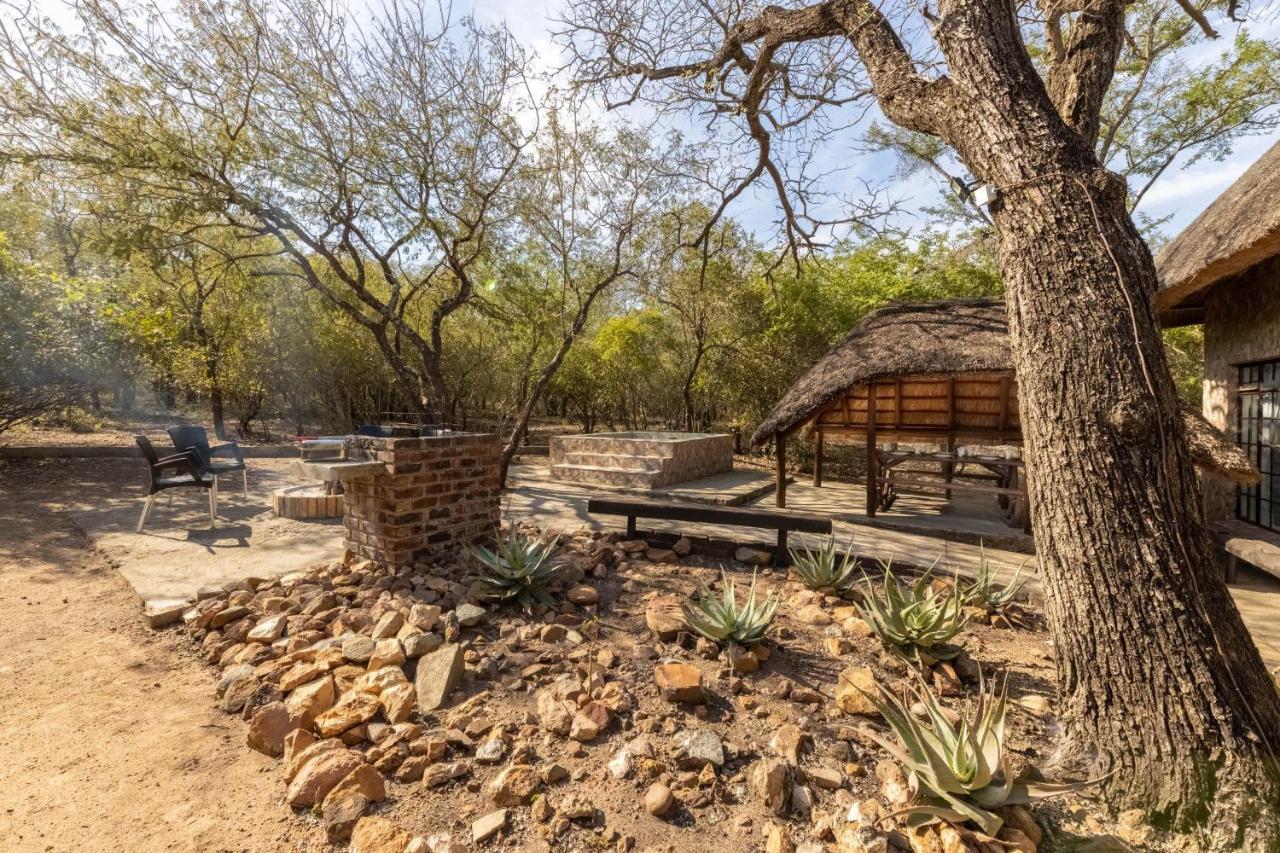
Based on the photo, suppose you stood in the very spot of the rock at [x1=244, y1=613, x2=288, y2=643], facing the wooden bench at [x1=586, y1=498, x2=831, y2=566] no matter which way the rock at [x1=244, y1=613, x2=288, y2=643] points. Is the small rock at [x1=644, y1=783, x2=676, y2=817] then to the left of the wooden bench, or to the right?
right

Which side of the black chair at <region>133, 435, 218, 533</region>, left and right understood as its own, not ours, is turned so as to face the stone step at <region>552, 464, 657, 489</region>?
front

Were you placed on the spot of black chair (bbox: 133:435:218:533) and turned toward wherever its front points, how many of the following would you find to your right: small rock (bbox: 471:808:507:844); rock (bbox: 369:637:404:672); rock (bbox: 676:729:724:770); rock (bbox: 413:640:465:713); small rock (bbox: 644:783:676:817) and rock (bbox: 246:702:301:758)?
6

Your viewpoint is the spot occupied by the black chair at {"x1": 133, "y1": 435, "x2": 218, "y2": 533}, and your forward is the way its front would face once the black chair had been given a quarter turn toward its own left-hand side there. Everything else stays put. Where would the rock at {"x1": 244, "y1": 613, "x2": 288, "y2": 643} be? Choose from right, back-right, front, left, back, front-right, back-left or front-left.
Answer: back

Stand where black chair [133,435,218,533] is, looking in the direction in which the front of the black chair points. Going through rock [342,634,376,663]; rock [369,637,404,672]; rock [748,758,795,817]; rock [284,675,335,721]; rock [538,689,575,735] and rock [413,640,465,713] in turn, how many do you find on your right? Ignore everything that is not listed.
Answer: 6

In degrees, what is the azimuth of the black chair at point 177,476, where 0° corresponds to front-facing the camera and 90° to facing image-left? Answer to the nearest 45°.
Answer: approximately 270°

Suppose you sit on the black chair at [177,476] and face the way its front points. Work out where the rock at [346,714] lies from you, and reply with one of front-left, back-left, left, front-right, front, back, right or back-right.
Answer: right

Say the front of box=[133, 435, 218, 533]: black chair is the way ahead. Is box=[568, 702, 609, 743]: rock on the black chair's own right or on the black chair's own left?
on the black chair's own right

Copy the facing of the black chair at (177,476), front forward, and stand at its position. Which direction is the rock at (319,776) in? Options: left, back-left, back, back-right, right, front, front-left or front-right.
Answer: right

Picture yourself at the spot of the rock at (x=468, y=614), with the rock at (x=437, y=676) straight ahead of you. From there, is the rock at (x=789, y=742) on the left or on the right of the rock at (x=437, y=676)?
left

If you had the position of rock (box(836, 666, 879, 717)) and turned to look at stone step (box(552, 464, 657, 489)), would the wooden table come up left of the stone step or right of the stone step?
right
